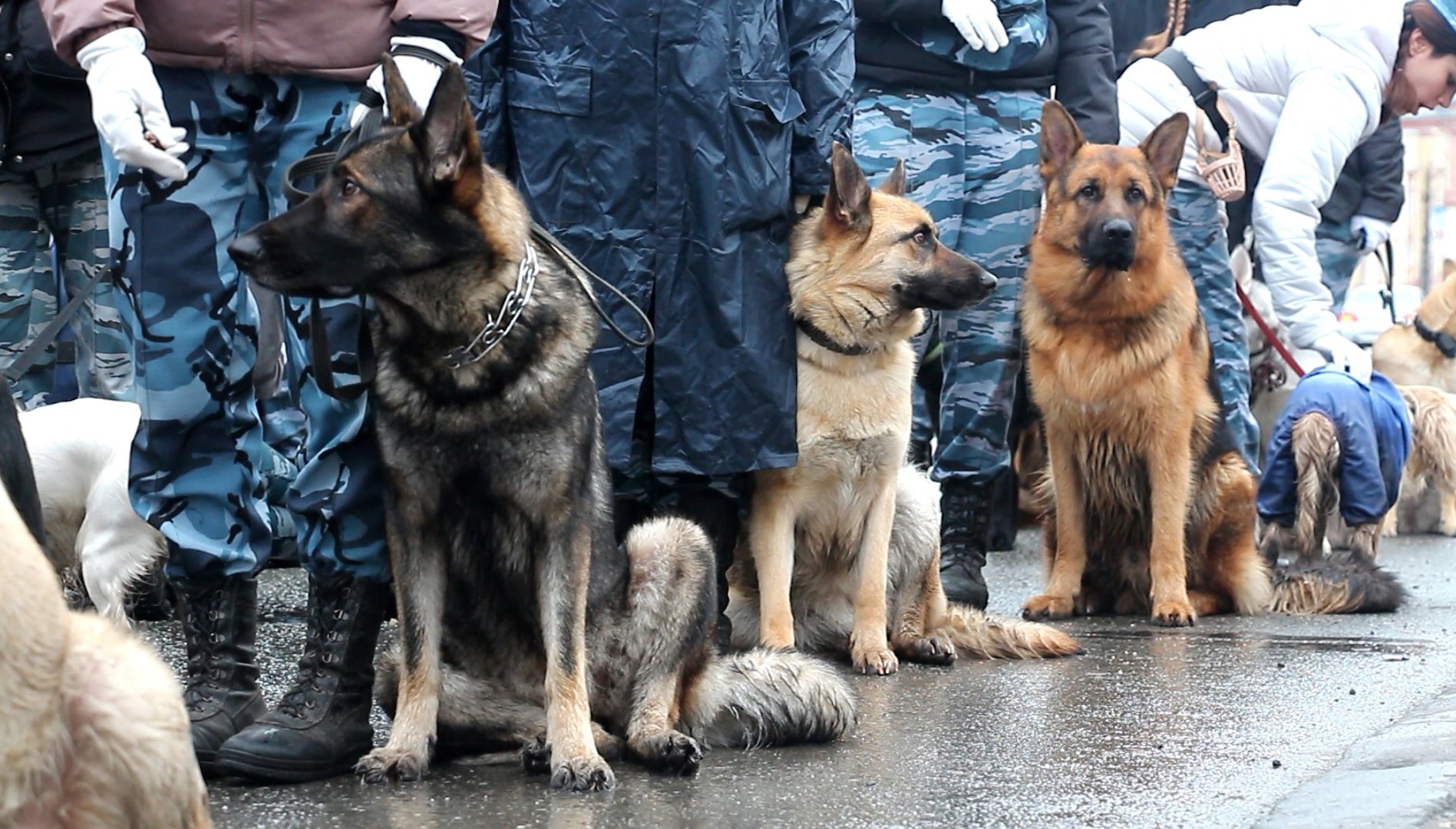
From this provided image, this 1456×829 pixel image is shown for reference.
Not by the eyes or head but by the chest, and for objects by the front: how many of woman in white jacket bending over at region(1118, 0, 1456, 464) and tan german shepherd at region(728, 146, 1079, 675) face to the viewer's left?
0

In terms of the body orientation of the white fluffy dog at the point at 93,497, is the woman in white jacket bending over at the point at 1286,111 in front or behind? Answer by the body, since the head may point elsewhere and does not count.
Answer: behind

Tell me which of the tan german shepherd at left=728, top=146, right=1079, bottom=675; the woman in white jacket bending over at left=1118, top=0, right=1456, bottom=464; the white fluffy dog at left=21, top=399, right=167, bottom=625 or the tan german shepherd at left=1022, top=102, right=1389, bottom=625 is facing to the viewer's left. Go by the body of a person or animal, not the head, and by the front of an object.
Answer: the white fluffy dog

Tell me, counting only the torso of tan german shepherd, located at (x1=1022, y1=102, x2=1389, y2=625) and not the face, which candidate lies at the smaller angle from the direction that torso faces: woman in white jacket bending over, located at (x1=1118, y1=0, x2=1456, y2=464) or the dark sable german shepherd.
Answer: the dark sable german shepherd

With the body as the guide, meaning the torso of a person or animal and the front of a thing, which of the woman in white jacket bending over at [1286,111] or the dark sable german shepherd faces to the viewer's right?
the woman in white jacket bending over

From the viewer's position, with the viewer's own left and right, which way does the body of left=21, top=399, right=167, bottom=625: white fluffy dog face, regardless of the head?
facing to the left of the viewer

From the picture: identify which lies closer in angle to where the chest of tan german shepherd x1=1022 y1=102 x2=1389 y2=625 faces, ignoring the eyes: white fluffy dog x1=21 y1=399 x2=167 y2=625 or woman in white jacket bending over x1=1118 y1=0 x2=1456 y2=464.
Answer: the white fluffy dog

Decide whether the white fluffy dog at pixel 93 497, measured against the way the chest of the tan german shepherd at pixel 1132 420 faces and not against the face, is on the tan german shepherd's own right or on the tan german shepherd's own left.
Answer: on the tan german shepherd's own right

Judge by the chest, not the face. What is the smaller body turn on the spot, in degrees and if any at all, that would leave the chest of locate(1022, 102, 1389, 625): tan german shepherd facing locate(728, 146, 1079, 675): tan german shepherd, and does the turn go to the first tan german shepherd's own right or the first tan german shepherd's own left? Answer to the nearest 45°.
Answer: approximately 45° to the first tan german shepherd's own right

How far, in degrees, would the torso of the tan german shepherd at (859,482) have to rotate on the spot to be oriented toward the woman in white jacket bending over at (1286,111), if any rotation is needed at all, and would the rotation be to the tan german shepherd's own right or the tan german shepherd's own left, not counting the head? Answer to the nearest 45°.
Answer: approximately 135° to the tan german shepherd's own left
